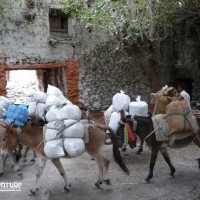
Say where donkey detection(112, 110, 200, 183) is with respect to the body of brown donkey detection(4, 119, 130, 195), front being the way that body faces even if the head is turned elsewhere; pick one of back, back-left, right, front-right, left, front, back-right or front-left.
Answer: back

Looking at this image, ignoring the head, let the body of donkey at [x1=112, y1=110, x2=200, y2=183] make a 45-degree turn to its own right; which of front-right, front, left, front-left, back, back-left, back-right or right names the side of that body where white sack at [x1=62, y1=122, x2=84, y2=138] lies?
left

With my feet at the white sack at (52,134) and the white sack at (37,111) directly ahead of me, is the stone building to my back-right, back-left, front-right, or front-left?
front-right

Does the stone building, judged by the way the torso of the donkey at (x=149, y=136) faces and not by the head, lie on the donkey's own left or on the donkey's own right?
on the donkey's own right

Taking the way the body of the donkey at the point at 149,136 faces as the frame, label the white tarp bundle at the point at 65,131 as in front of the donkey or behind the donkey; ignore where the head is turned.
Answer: in front

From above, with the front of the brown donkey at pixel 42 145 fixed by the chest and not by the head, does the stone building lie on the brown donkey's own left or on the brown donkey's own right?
on the brown donkey's own right

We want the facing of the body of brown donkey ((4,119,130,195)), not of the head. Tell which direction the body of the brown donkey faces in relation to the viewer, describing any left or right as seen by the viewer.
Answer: facing to the left of the viewer

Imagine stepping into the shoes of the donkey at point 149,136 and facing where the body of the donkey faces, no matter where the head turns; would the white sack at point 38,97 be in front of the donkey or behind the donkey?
in front

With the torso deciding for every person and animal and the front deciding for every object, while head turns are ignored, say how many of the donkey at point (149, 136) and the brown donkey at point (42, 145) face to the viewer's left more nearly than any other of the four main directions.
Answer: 2
